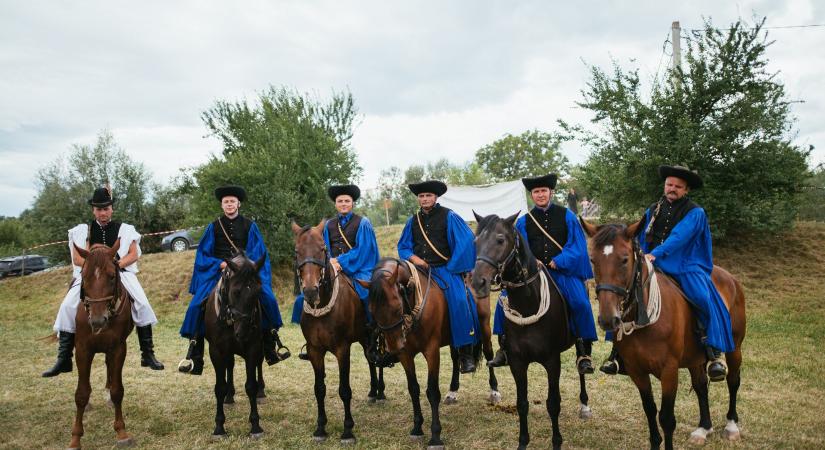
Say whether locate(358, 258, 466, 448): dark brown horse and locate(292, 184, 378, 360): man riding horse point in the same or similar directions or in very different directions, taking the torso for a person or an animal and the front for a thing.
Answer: same or similar directions

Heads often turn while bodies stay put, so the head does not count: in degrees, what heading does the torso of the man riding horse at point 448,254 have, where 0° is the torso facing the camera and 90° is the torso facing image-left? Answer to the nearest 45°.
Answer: approximately 45°

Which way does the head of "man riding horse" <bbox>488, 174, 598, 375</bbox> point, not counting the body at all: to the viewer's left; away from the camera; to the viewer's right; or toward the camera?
toward the camera

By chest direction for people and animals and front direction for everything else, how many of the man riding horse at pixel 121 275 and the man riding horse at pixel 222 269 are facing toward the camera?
2

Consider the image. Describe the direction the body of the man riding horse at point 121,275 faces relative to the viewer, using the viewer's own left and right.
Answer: facing the viewer

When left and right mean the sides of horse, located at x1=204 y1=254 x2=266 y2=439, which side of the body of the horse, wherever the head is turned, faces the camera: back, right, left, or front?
front

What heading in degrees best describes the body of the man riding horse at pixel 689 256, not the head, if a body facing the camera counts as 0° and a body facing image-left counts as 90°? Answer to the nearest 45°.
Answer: approximately 45°

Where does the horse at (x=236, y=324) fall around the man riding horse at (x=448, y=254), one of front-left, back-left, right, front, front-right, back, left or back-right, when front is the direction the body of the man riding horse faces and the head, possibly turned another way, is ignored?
front-right

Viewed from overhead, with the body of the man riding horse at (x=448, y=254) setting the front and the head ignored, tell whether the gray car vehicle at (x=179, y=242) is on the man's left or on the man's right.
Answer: on the man's right

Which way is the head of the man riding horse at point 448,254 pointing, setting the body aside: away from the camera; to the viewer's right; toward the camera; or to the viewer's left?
toward the camera

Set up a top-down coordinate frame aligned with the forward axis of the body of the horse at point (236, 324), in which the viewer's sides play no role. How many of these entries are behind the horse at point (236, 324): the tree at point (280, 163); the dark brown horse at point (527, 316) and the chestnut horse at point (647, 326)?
1

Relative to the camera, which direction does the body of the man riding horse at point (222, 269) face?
toward the camera

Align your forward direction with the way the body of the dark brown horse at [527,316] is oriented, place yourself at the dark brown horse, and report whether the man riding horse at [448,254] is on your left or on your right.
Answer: on your right

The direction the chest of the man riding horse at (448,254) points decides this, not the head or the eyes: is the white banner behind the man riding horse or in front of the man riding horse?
behind

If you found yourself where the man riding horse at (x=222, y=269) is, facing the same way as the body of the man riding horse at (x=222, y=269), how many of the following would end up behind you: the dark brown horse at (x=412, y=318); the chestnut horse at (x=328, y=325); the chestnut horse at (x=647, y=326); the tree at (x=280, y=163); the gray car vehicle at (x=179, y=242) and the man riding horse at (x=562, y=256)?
2

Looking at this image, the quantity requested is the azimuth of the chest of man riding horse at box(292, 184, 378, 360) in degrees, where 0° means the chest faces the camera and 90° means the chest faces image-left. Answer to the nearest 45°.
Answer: approximately 45°
